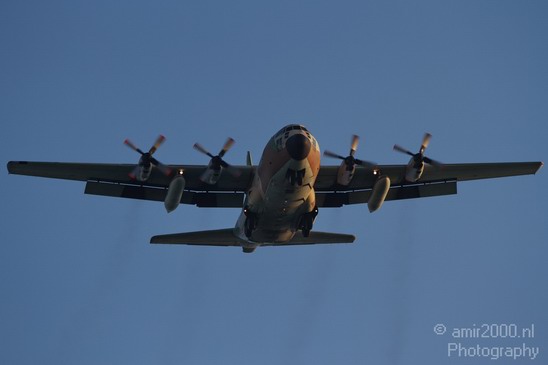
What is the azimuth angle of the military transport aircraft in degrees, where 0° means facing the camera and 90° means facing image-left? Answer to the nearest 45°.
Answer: approximately 0°
